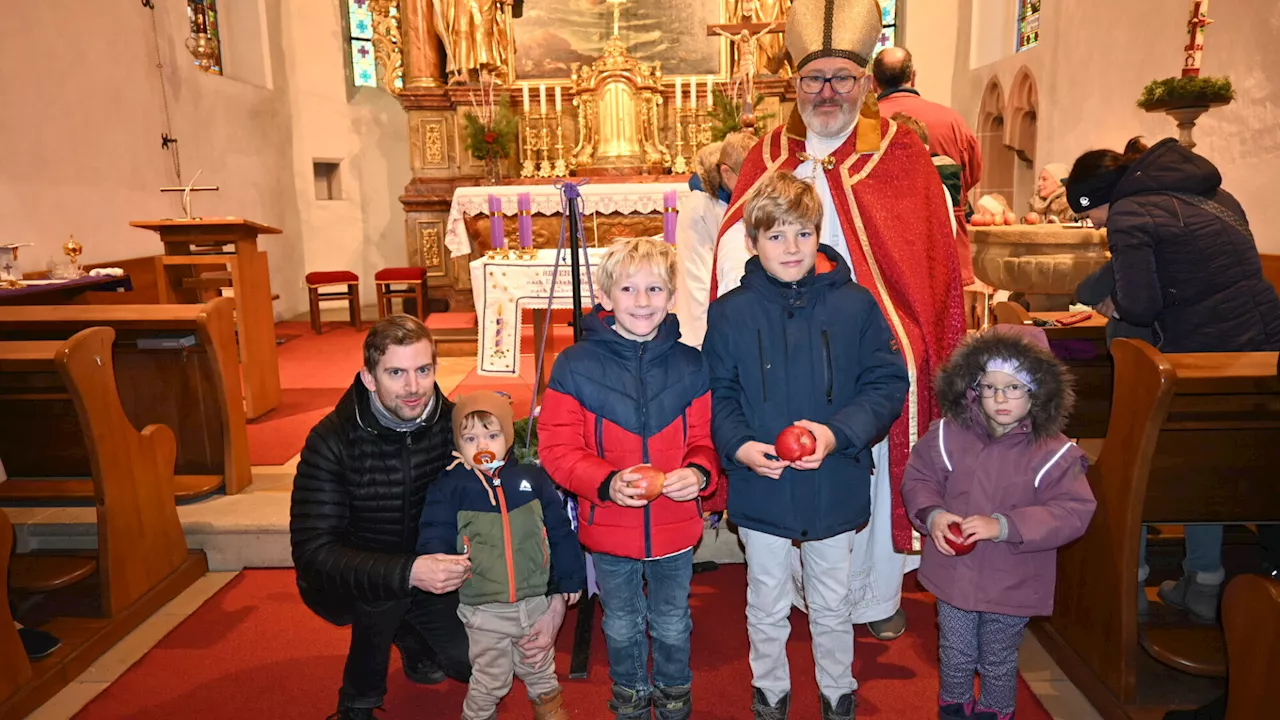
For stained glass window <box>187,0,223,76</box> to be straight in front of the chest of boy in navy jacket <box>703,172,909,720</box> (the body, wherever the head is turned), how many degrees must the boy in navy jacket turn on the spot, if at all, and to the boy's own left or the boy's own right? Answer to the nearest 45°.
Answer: approximately 135° to the boy's own right

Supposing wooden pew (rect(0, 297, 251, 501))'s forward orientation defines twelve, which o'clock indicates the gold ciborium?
The gold ciborium is roughly at 12 o'clock from the wooden pew.

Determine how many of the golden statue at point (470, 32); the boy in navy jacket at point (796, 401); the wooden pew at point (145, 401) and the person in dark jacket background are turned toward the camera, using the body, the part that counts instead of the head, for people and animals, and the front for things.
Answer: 2

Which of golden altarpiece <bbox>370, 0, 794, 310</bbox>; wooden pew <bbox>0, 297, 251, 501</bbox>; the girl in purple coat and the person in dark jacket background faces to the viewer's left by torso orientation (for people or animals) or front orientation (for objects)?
the person in dark jacket background

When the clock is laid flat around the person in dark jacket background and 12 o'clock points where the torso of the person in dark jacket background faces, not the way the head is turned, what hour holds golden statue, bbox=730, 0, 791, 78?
The golden statue is roughly at 2 o'clock from the person in dark jacket background.

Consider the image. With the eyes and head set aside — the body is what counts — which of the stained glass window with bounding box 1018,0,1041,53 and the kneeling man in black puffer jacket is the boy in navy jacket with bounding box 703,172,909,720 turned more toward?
the kneeling man in black puffer jacket

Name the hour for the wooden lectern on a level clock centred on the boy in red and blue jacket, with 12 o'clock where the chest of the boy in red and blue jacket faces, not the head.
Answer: The wooden lectern is roughly at 5 o'clock from the boy in red and blue jacket.

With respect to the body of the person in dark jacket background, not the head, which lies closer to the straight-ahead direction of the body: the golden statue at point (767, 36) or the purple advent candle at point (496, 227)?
the purple advent candle

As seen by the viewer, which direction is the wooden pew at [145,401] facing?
away from the camera
